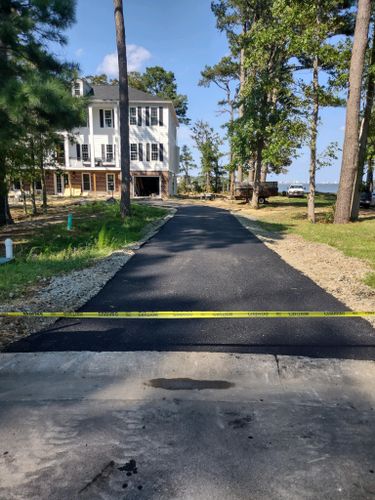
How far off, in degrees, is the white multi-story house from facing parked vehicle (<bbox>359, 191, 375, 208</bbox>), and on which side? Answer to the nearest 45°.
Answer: approximately 45° to its left

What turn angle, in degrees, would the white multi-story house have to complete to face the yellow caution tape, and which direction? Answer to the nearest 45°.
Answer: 0° — it already faces it

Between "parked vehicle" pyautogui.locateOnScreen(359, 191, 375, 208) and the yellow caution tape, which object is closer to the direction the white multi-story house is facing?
the yellow caution tape

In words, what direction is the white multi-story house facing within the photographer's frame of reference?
facing the viewer

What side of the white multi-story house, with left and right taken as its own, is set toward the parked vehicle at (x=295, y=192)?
left

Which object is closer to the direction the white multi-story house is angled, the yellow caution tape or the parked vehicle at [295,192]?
the yellow caution tape

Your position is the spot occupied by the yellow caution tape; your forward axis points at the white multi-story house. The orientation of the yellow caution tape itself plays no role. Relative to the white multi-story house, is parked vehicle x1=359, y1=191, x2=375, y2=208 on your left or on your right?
right
